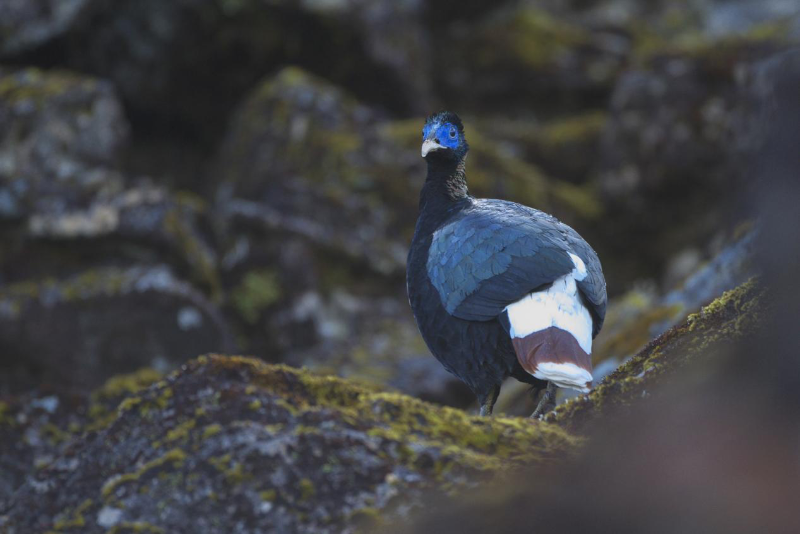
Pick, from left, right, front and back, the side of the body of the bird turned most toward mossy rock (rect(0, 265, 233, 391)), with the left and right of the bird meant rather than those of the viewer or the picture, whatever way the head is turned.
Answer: front
